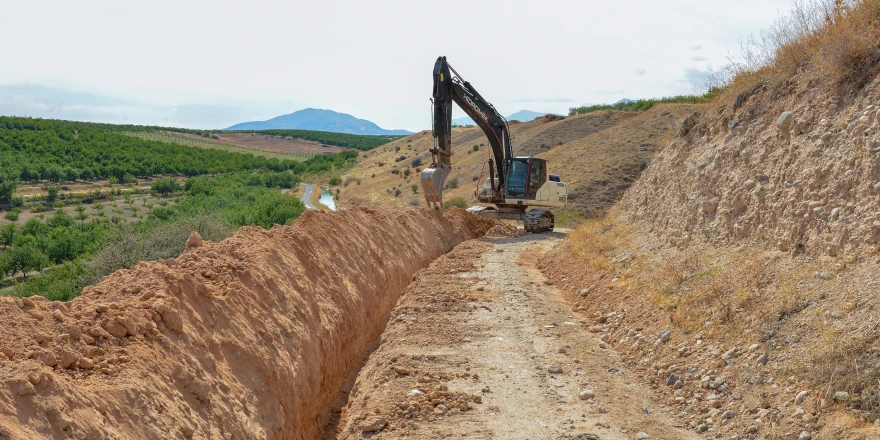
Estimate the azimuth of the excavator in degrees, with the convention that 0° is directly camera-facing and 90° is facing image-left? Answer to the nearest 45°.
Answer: approximately 45°

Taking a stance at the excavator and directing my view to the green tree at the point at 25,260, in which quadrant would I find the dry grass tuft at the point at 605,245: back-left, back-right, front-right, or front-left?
back-left

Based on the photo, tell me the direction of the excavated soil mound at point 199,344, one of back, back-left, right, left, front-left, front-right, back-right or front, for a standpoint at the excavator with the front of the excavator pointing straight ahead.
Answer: front-left

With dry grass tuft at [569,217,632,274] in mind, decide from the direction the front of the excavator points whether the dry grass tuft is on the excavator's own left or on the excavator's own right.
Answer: on the excavator's own left

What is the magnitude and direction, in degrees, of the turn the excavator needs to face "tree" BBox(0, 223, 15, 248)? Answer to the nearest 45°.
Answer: approximately 45° to its right

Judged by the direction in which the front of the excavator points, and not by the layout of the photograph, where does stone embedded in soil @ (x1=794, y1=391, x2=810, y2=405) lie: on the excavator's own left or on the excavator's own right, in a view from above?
on the excavator's own left
